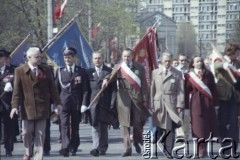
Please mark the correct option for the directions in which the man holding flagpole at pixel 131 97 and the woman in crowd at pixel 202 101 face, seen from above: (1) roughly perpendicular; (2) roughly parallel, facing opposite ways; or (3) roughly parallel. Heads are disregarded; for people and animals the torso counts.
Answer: roughly parallel

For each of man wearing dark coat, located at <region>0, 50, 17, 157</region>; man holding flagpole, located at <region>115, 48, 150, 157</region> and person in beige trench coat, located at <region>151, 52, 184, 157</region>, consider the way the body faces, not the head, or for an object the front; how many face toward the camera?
3

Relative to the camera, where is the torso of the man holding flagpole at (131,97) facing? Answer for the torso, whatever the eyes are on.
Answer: toward the camera

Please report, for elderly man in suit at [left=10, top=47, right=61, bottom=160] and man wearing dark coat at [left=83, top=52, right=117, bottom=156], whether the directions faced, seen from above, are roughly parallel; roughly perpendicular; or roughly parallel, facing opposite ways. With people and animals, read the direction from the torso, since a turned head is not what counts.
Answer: roughly parallel

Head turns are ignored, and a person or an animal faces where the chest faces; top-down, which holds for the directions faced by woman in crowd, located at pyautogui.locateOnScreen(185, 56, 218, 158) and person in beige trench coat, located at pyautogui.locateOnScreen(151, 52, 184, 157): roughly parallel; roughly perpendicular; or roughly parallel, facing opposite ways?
roughly parallel

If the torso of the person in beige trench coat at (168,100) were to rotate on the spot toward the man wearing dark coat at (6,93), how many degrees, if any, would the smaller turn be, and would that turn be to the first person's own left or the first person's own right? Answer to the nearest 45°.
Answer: approximately 90° to the first person's own right

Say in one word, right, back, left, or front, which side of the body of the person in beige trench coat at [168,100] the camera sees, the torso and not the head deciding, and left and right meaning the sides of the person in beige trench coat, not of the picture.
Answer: front

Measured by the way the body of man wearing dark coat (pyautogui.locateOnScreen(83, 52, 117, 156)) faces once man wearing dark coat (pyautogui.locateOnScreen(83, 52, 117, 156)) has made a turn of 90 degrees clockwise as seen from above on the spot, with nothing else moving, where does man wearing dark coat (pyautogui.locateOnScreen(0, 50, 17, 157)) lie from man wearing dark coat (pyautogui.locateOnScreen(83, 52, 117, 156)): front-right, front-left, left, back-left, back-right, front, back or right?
front

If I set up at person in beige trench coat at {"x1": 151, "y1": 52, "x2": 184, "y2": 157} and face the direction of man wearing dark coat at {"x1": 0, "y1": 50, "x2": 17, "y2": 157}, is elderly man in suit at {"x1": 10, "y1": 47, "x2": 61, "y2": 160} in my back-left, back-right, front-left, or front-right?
front-left

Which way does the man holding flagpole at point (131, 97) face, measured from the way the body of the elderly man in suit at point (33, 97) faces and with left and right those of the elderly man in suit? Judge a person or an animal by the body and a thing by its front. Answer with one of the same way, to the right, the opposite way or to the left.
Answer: the same way

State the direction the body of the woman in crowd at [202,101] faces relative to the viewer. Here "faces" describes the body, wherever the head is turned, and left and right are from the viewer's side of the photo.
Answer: facing the viewer

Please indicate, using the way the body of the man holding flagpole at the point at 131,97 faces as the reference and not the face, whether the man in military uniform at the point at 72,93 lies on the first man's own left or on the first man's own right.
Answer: on the first man's own right

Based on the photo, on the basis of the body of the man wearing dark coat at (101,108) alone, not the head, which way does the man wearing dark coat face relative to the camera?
toward the camera

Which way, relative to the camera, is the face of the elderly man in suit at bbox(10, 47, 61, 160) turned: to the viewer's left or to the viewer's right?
to the viewer's right

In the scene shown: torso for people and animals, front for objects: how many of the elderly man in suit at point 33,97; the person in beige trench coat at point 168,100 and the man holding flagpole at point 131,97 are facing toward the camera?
3

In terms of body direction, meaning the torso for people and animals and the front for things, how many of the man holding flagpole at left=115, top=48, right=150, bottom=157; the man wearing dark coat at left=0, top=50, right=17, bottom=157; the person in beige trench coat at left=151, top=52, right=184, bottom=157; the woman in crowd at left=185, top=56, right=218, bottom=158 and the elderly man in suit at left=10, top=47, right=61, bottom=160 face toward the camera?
5

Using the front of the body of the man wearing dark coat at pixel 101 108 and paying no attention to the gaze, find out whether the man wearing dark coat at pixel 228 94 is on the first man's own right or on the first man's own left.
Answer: on the first man's own left
